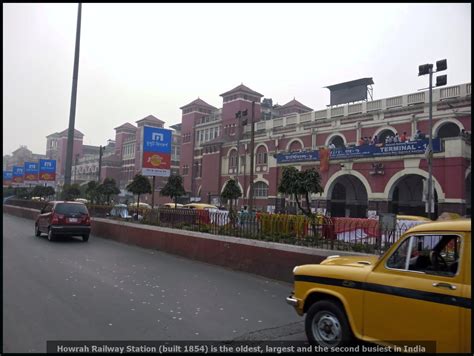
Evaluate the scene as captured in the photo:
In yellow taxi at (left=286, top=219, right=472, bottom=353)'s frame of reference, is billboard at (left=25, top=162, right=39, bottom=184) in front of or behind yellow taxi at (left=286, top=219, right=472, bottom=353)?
in front

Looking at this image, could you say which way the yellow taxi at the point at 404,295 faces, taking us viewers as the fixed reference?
facing to the left of the viewer

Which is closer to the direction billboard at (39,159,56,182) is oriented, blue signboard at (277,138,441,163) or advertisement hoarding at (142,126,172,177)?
the advertisement hoarding

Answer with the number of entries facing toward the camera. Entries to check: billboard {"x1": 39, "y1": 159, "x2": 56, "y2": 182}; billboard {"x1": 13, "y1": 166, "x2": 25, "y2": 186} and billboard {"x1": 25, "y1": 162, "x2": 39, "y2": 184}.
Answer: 3

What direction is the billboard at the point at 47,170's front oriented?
toward the camera

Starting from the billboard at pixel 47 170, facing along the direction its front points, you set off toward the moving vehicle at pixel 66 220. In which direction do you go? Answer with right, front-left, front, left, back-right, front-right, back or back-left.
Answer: front

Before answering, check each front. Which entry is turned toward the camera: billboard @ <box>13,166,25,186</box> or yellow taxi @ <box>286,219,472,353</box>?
the billboard

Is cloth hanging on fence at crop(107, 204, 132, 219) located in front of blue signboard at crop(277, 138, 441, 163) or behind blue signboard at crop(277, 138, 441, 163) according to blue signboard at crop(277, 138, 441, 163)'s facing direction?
in front

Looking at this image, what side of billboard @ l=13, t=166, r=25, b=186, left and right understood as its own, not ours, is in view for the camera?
front

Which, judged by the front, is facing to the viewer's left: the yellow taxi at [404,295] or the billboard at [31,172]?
the yellow taxi

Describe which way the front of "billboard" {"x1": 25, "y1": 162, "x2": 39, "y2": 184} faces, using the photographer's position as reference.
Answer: facing the viewer

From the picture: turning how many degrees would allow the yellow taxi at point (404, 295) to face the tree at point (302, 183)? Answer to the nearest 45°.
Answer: approximately 90° to its right

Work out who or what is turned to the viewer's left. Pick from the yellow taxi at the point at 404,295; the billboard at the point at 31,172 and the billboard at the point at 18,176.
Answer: the yellow taxi

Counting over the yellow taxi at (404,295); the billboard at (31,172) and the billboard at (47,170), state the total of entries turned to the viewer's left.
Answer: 1
